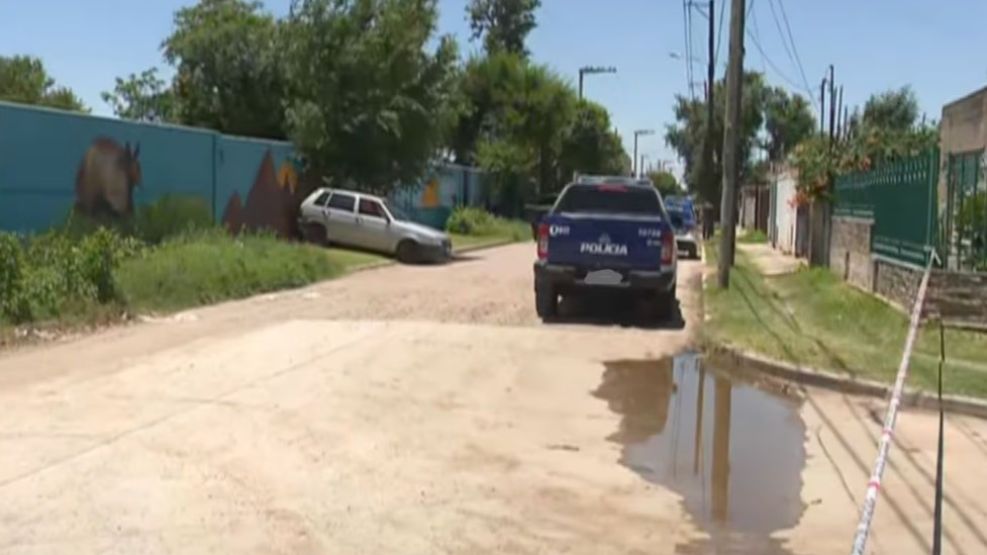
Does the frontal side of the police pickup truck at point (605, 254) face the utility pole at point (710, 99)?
yes

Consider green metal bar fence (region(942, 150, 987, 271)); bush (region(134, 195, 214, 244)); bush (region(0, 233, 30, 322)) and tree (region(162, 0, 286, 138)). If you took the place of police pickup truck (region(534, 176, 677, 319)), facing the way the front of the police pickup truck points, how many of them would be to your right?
1

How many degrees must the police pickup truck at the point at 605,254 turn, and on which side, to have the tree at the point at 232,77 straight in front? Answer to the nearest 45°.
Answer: approximately 45° to its left

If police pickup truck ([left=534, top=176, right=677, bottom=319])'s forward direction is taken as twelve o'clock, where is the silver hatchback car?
The silver hatchback car is roughly at 11 o'clock from the police pickup truck.

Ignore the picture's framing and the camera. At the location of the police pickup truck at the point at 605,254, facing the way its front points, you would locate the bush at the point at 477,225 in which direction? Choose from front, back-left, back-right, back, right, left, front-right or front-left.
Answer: front

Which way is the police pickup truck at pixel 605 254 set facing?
away from the camera

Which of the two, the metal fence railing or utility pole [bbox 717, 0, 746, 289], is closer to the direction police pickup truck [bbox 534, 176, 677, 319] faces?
the utility pole

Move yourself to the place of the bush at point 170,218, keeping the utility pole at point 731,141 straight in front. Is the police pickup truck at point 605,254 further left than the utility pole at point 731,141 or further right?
right

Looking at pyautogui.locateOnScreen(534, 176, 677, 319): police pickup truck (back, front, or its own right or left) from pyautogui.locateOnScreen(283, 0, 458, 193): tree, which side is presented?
front

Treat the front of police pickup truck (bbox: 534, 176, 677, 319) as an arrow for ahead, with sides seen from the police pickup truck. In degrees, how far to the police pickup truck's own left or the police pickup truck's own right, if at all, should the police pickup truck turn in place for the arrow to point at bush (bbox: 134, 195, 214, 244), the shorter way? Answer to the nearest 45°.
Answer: approximately 45° to the police pickup truck's own left

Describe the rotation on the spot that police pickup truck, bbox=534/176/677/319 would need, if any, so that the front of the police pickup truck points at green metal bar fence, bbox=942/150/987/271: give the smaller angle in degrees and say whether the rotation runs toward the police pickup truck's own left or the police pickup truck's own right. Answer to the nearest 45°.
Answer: approximately 90° to the police pickup truck's own right

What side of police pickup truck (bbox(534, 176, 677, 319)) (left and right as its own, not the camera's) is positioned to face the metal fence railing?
right

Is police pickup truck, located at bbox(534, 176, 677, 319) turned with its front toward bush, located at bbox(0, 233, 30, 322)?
no

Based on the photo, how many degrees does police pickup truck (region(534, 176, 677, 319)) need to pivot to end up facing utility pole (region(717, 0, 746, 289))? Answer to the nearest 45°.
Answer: approximately 45° to its right
